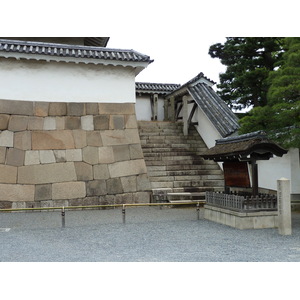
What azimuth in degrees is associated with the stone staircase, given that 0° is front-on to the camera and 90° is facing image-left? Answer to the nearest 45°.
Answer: approximately 0°

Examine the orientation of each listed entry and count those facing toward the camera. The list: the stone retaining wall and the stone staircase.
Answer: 2

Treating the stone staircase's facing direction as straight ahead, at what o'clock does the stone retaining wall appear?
The stone retaining wall is roughly at 2 o'clock from the stone staircase.

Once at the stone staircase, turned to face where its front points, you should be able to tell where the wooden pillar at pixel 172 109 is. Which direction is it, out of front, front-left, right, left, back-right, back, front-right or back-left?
back

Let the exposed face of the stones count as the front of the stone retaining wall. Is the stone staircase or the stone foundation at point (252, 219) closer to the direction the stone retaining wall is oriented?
the stone foundation

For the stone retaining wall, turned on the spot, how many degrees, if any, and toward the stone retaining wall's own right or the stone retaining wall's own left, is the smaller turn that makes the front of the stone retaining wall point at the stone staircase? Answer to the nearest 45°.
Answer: approximately 90° to the stone retaining wall's own left

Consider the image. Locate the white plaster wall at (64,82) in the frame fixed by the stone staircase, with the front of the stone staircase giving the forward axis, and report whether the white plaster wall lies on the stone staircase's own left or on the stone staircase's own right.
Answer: on the stone staircase's own right

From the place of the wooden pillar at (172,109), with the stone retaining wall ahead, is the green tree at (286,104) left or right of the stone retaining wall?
left

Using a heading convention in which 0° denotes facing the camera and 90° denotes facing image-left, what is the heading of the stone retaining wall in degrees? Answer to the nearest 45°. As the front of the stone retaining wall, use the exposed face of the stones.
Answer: approximately 0°

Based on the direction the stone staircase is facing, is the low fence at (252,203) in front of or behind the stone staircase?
in front

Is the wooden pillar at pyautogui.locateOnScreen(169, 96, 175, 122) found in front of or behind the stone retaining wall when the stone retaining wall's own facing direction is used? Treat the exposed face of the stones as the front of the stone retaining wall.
behind
